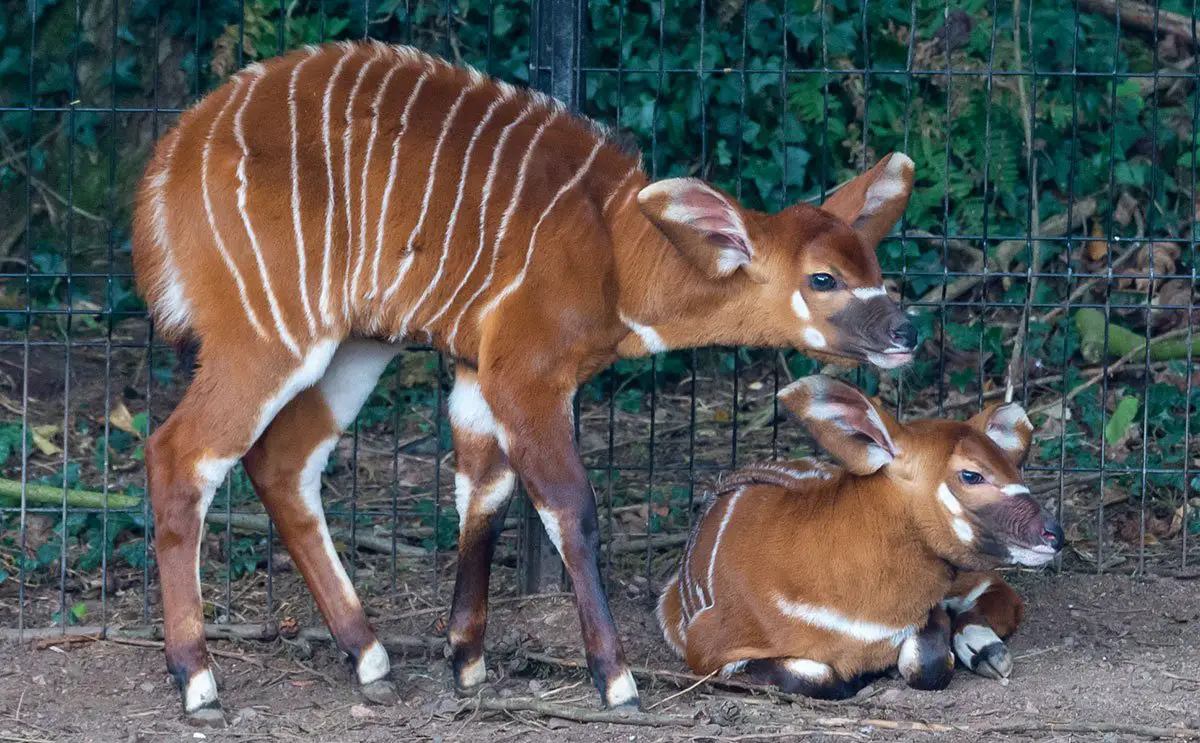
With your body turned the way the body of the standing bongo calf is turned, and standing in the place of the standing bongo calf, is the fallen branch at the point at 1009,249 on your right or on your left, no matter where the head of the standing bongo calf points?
on your left

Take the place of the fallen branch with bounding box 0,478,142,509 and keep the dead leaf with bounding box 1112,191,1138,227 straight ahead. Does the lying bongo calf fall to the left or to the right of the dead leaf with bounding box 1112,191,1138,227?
right

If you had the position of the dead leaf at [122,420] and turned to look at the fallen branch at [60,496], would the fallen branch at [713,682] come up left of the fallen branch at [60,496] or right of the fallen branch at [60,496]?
left

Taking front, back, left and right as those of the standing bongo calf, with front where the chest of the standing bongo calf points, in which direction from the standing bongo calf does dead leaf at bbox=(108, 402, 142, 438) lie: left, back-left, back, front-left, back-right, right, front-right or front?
back-left

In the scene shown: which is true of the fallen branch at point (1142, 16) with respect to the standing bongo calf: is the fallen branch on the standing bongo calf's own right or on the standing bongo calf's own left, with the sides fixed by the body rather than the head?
on the standing bongo calf's own left

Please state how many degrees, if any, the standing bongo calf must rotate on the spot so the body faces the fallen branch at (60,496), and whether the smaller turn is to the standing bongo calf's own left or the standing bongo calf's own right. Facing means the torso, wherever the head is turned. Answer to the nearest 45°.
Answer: approximately 135° to the standing bongo calf's own left

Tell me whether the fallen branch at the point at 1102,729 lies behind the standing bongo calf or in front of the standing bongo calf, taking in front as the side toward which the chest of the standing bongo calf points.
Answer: in front

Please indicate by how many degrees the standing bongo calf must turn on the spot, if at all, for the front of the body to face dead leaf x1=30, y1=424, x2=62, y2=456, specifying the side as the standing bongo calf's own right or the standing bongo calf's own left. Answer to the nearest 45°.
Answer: approximately 135° to the standing bongo calf's own left

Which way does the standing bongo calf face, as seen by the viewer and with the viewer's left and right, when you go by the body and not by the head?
facing to the right of the viewer
